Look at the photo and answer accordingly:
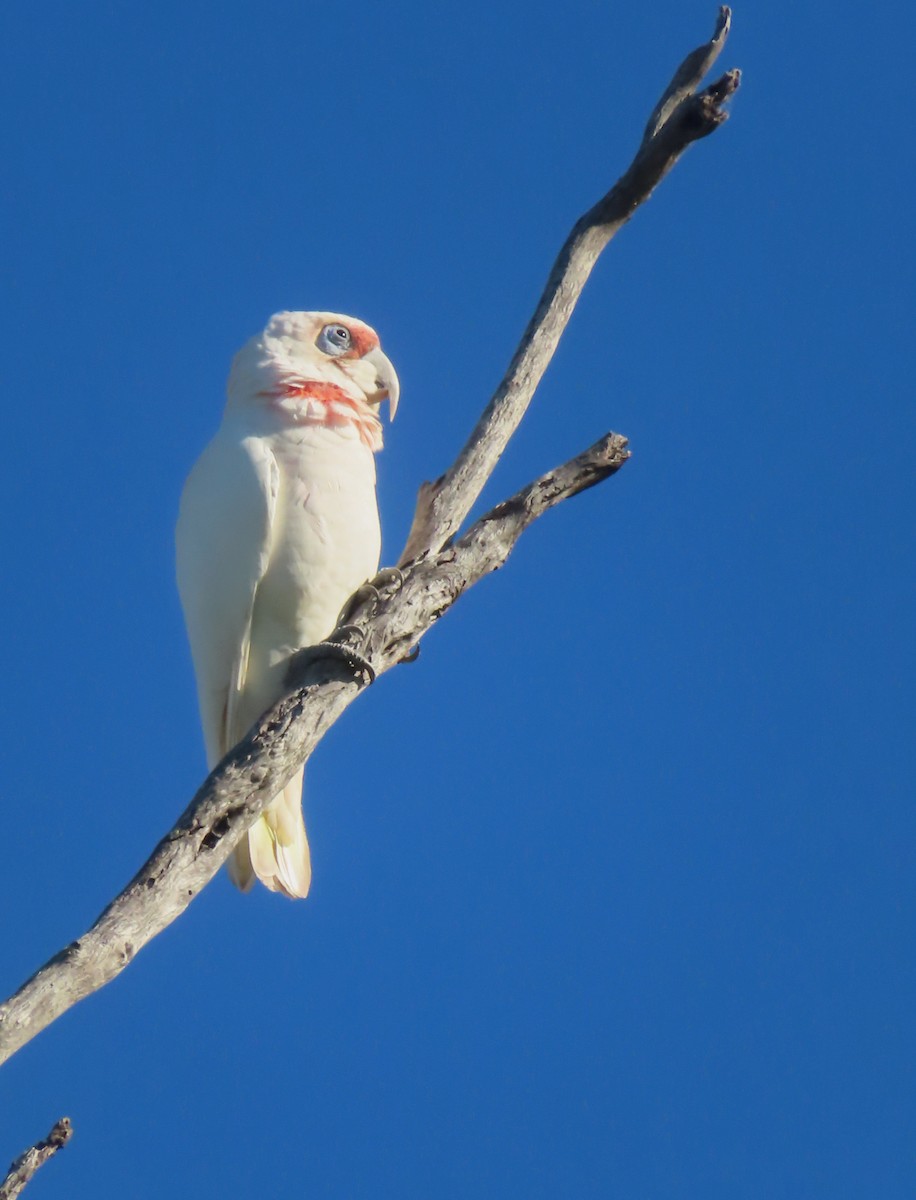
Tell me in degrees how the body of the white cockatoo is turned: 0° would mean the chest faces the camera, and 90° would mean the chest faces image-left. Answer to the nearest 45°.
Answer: approximately 315°
